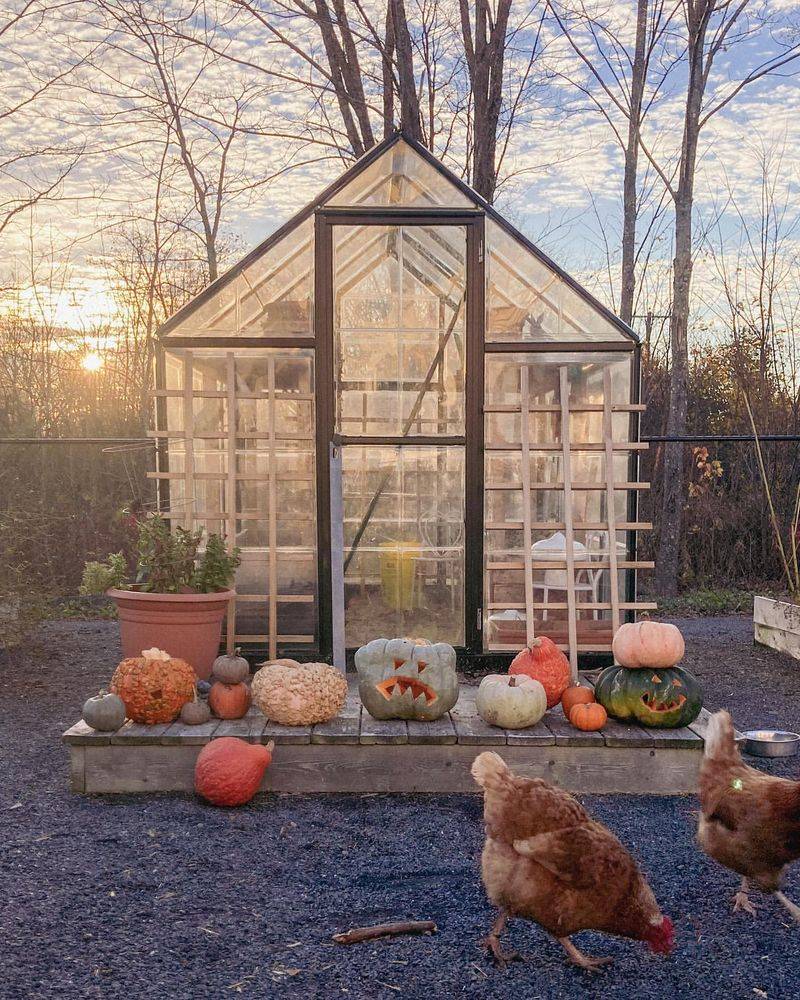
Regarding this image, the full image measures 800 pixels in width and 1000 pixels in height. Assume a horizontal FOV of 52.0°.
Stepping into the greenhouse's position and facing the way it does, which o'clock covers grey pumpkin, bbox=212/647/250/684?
The grey pumpkin is roughly at 1 o'clock from the greenhouse.

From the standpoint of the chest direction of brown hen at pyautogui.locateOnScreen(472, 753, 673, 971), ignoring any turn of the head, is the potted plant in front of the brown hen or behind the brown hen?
behind

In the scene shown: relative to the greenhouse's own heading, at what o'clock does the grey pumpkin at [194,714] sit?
The grey pumpkin is roughly at 1 o'clock from the greenhouse.

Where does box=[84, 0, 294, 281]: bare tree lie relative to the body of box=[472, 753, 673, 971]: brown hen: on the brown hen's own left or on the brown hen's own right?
on the brown hen's own left

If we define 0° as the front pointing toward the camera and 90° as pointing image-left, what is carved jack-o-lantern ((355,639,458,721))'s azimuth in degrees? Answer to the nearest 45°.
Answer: approximately 0°

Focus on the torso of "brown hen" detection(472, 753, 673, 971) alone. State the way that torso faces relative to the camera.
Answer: to the viewer's right

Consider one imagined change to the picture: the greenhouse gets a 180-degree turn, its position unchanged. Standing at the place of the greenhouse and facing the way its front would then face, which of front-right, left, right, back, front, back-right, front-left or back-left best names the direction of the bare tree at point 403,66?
front

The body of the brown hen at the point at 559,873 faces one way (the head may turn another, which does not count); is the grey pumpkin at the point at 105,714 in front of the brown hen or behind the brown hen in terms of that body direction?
behind

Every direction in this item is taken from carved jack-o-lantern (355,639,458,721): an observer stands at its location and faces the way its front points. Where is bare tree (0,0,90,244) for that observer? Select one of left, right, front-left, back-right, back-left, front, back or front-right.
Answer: back-right

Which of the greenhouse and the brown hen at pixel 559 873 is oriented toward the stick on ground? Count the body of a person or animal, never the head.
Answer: the greenhouse

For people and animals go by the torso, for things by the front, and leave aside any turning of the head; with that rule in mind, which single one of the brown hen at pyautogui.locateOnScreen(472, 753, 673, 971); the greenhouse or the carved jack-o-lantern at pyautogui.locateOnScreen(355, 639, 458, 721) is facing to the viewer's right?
the brown hen
